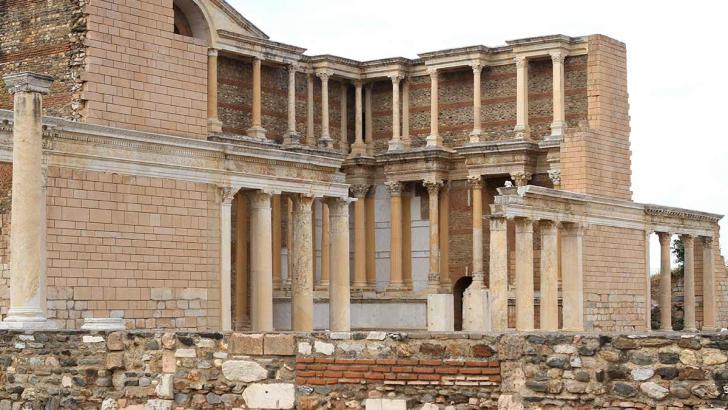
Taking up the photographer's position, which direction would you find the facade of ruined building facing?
facing the viewer and to the right of the viewer
